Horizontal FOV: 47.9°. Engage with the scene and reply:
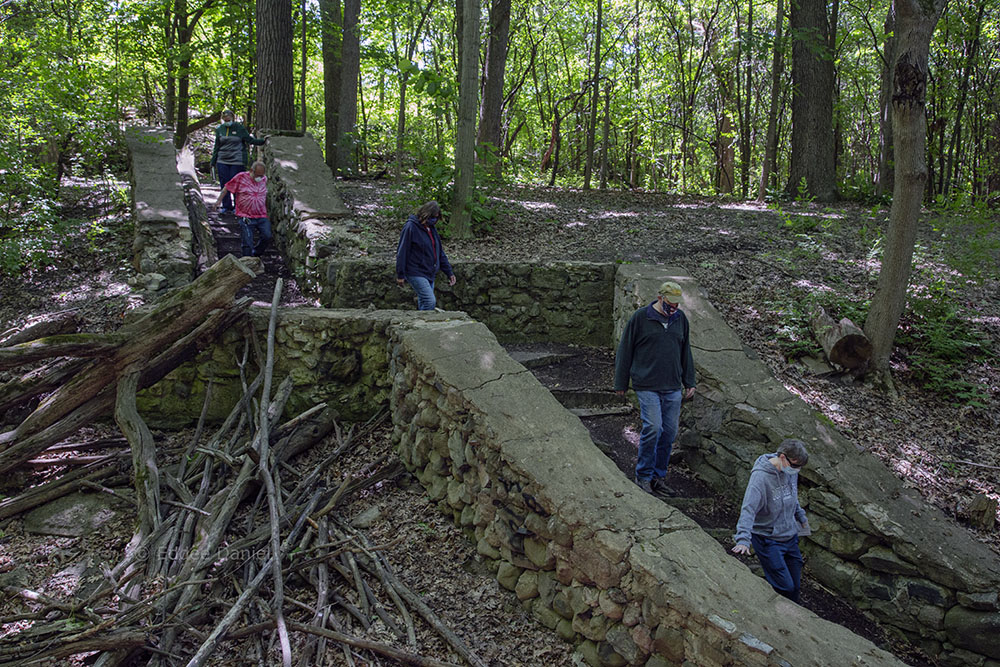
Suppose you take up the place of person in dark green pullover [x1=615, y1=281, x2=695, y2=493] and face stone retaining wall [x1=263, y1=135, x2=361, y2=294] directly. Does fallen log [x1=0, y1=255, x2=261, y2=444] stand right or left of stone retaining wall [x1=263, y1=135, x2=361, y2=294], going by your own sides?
left

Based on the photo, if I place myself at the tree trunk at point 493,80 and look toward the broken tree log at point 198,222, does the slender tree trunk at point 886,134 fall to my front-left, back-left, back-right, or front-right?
back-left

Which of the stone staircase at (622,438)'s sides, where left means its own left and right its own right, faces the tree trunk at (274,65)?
back

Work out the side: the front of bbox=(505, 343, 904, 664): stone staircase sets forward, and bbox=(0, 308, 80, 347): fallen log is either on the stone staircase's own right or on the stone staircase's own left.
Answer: on the stone staircase's own right

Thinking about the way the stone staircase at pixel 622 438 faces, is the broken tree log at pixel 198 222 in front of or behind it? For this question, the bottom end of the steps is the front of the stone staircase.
behind

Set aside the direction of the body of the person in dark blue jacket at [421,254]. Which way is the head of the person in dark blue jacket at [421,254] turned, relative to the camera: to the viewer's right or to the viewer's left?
to the viewer's right

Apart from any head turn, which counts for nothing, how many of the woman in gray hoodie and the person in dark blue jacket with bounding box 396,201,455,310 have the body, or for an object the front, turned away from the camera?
0

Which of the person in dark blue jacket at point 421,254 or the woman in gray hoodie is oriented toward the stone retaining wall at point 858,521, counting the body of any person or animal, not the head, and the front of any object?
the person in dark blue jacket

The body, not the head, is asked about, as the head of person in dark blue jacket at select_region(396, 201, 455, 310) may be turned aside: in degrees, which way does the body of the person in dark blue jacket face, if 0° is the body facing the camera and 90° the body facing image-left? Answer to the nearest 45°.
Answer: approximately 315°

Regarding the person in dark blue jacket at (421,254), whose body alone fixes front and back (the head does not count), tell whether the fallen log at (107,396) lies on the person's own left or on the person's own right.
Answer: on the person's own right

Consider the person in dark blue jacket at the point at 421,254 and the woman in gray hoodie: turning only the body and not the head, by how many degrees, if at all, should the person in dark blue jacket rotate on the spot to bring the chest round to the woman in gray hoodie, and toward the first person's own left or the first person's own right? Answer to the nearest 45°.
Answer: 0° — they already face them

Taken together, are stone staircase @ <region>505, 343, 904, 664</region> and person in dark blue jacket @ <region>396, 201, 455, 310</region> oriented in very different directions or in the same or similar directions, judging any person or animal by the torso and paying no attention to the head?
same or similar directions
